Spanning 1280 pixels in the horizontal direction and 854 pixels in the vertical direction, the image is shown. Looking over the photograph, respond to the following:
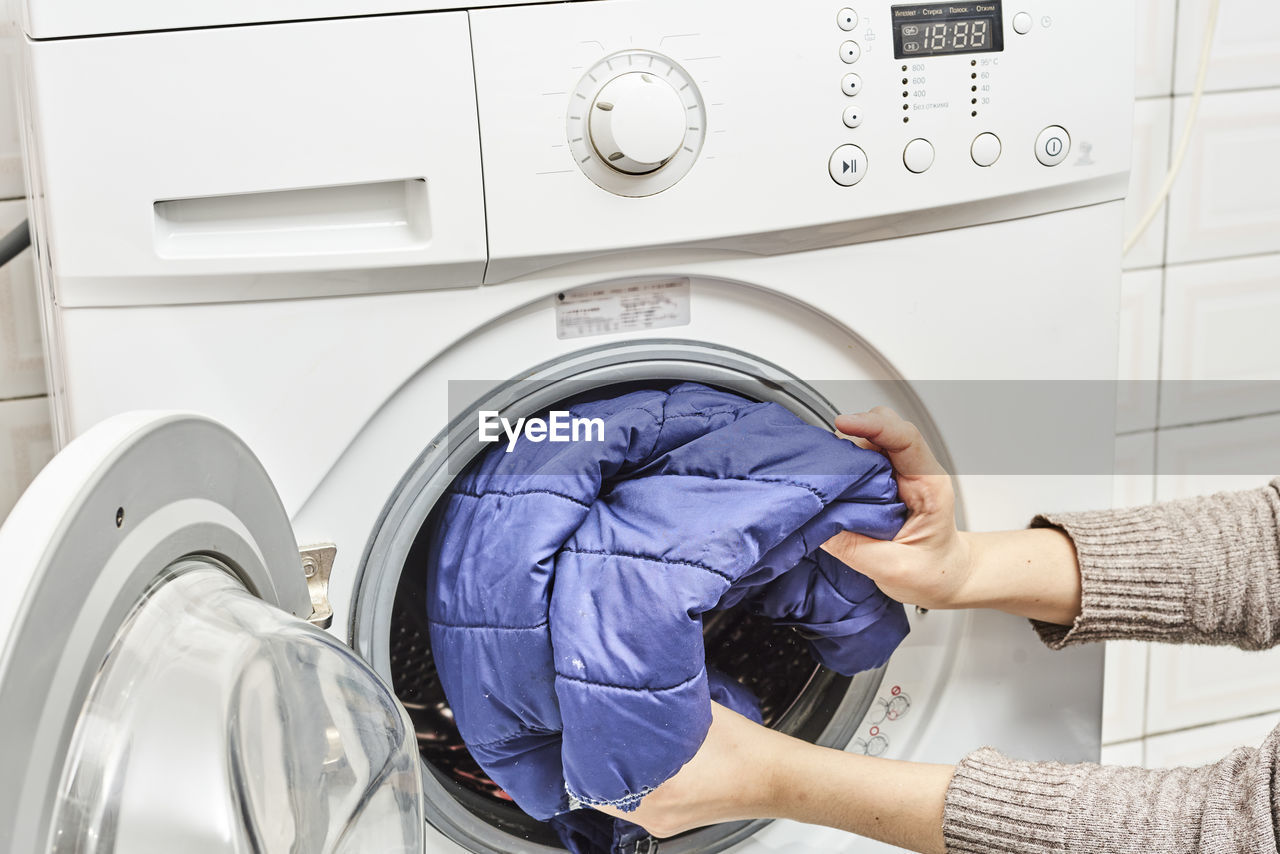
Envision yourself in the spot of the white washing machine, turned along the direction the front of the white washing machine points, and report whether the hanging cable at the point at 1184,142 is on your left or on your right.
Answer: on your left

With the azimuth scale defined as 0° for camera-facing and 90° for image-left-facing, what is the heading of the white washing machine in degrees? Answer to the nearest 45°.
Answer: approximately 0°
